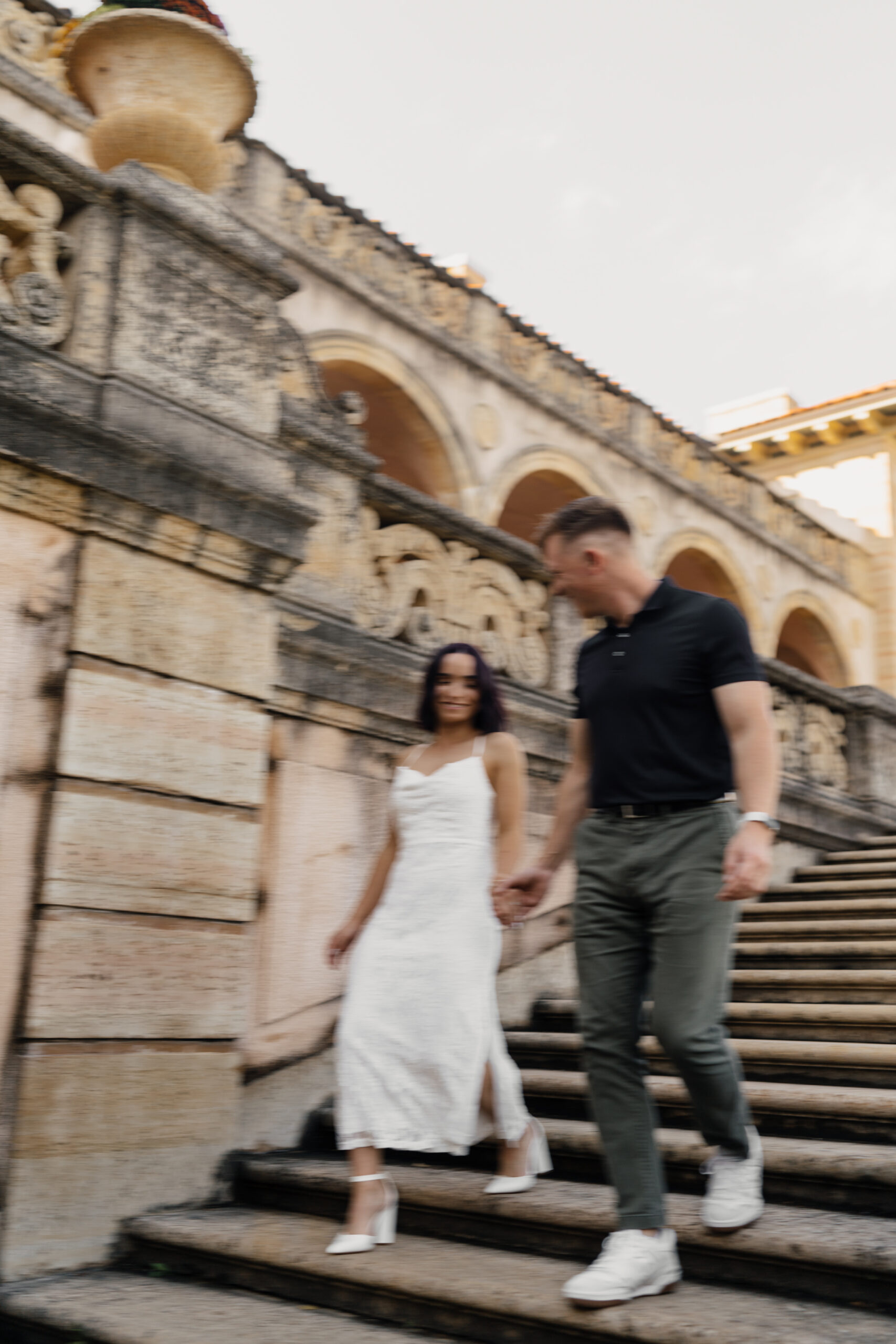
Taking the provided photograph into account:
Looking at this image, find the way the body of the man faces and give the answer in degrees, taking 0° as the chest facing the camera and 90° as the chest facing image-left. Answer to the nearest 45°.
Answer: approximately 45°

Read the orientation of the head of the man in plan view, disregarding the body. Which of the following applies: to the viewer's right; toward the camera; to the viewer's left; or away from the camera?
to the viewer's left

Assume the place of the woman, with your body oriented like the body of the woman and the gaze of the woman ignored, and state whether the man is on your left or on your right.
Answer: on your left

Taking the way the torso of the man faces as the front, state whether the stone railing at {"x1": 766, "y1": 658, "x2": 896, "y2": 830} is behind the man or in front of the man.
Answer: behind

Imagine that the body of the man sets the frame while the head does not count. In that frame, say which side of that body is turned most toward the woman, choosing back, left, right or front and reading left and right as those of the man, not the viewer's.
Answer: right
